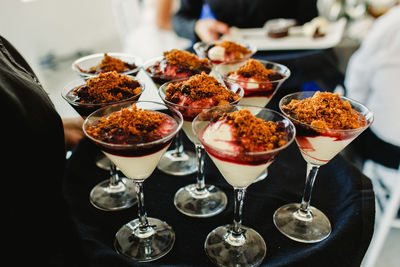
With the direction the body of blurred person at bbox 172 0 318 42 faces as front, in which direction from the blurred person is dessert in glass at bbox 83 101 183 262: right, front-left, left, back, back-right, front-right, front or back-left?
front

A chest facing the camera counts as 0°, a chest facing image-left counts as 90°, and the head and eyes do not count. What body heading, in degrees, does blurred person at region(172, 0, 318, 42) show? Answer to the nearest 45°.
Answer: approximately 0°

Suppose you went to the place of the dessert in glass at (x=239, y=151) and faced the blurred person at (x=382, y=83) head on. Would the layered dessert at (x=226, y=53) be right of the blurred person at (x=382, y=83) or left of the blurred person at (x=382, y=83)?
left

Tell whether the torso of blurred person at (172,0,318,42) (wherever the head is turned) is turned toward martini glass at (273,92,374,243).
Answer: yes

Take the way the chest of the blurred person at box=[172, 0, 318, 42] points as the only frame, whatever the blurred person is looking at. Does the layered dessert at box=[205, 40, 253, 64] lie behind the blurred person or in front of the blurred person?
in front

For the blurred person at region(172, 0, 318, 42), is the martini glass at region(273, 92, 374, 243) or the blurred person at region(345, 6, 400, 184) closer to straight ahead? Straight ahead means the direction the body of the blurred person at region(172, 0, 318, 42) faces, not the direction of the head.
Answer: the martini glass

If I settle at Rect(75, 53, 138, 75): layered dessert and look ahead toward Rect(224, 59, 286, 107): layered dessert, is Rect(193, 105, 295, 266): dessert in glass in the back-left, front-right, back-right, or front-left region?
front-right

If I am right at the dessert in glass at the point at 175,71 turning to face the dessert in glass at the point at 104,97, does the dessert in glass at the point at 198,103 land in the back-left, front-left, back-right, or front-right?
front-left

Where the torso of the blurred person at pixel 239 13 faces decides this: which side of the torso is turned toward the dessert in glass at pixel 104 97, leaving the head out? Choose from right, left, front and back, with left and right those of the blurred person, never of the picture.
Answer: front

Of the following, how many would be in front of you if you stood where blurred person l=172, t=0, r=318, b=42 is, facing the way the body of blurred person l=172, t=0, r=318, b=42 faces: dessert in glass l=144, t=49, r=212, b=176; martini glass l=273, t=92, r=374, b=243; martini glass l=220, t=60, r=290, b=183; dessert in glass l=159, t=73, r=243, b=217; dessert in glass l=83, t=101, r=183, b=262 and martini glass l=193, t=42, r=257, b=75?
6

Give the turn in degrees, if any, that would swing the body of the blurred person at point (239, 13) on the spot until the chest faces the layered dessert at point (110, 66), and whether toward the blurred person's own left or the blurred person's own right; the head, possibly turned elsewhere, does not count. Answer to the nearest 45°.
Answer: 0° — they already face it

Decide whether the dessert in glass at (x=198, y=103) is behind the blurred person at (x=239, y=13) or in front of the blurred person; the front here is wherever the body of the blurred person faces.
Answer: in front

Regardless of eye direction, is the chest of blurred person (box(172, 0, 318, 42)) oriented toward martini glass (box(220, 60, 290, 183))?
yes

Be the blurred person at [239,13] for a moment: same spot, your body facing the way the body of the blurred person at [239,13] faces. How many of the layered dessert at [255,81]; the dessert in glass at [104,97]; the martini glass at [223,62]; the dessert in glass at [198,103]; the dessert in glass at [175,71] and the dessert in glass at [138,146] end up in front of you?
6

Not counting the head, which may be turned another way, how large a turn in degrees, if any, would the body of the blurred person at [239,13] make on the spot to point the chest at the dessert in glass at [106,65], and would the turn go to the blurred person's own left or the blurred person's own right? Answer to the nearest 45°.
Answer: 0° — they already face it

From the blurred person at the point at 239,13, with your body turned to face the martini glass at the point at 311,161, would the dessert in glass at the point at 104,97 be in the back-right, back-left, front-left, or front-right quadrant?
front-right
